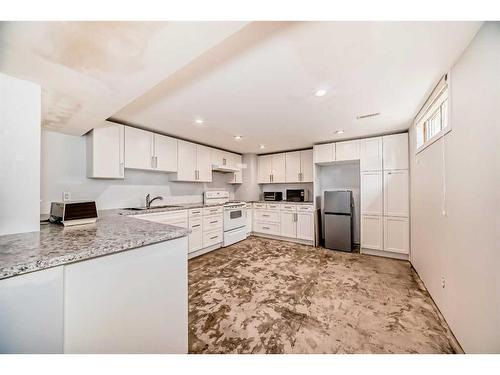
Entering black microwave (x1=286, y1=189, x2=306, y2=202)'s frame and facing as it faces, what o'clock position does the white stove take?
The white stove is roughly at 2 o'clock from the black microwave.

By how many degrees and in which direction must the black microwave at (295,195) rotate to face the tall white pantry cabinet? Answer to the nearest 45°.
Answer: approximately 45° to its left

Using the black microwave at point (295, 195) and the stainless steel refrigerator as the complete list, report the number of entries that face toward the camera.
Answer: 2

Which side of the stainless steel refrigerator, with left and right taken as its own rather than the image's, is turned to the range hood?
right

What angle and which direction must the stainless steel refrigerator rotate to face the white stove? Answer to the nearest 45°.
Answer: approximately 90° to its right

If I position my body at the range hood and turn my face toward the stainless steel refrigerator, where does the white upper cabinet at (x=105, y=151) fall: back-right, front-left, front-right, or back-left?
back-right

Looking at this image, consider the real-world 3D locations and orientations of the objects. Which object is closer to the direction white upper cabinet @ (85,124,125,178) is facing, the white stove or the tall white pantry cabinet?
the tall white pantry cabinet

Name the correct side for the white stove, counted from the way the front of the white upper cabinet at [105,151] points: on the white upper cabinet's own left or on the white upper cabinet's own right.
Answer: on the white upper cabinet's own left

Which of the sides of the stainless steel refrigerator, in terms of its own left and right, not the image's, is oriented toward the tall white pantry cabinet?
left

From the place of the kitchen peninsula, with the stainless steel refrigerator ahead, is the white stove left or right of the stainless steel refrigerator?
left

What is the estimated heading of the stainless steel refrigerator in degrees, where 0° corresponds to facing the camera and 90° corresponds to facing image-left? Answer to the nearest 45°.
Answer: approximately 0°

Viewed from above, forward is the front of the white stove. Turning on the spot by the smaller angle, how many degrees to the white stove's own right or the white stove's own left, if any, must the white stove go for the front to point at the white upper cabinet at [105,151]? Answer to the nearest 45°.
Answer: approximately 90° to the white stove's own right
